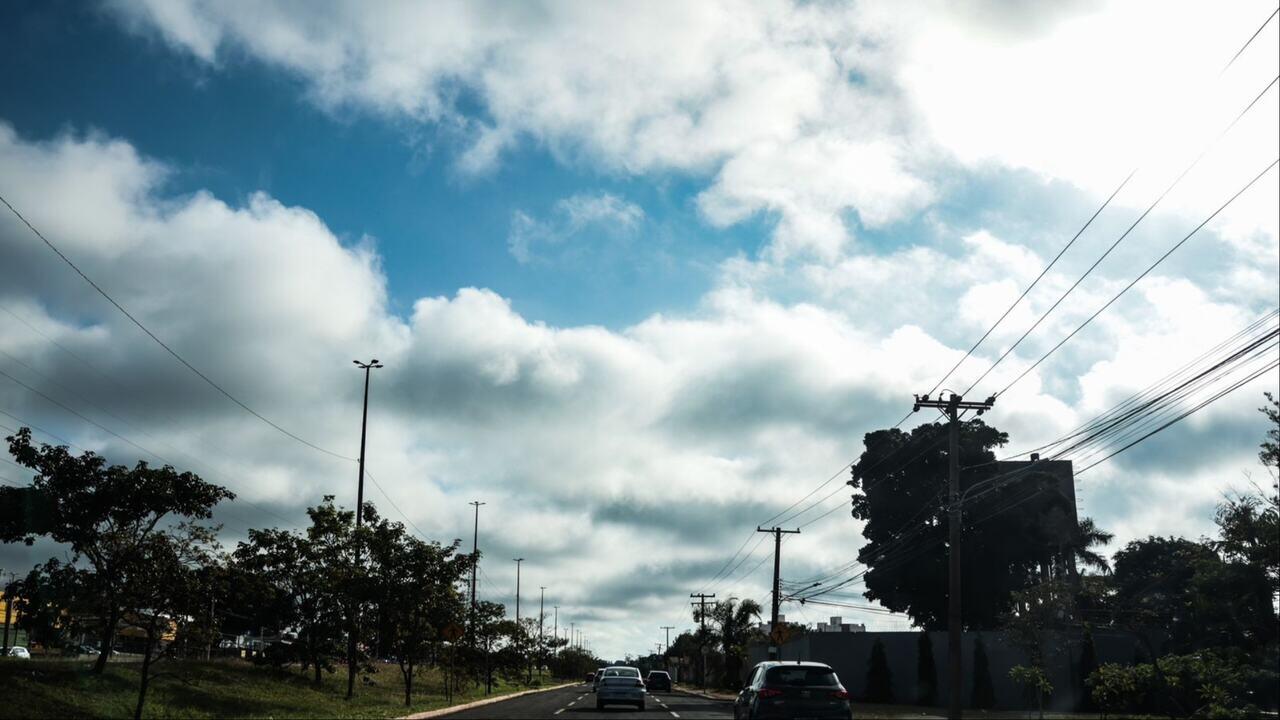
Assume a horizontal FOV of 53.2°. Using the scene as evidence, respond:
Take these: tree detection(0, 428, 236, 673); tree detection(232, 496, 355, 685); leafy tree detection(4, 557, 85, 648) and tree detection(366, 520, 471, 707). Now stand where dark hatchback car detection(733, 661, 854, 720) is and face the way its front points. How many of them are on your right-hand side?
0

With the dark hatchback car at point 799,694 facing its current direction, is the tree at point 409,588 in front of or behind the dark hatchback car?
in front

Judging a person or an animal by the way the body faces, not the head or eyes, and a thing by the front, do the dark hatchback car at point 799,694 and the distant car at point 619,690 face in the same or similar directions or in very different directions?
same or similar directions

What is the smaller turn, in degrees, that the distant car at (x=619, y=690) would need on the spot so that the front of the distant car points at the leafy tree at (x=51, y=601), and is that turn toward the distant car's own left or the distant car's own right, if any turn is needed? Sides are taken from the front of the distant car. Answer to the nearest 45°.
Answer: approximately 135° to the distant car's own left

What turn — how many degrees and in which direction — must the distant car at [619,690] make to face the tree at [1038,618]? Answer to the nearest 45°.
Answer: approximately 90° to its right

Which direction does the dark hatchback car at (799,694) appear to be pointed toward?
away from the camera

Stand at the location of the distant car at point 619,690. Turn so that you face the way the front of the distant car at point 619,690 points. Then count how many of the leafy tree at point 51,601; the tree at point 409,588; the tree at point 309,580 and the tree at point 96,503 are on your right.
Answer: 0

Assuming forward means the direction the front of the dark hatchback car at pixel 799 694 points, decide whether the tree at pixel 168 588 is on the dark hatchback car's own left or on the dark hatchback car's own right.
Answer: on the dark hatchback car's own left

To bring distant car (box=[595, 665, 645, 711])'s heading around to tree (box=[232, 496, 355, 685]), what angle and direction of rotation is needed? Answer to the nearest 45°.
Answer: approximately 90° to its left

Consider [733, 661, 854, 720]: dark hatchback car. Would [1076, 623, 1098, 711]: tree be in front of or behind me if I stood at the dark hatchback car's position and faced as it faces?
in front

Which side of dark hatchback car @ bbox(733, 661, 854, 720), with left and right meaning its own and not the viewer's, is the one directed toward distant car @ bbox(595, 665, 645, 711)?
front

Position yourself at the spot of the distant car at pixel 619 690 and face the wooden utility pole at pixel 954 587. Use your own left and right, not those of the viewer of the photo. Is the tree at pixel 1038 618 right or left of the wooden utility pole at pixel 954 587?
left

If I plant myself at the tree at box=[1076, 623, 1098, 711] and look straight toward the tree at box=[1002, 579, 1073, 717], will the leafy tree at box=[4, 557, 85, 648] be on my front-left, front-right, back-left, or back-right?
front-right

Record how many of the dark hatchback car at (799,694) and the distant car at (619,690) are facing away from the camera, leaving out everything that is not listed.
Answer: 2

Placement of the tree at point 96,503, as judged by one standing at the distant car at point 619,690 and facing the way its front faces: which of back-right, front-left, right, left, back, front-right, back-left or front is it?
back-left

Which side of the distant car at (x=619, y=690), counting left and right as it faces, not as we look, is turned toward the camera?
back
